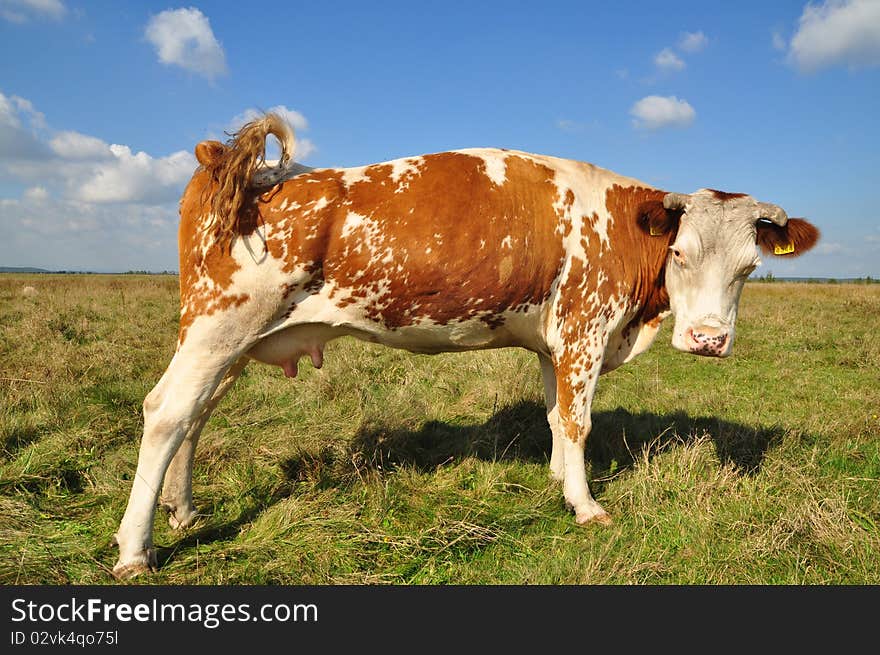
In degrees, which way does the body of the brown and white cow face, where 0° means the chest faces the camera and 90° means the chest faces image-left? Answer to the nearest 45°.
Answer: approximately 270°
